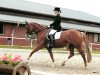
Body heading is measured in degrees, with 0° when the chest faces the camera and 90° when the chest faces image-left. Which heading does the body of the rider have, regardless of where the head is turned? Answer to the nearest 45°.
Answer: approximately 90°

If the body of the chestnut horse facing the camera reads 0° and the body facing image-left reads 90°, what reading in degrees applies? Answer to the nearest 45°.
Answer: approximately 90°
